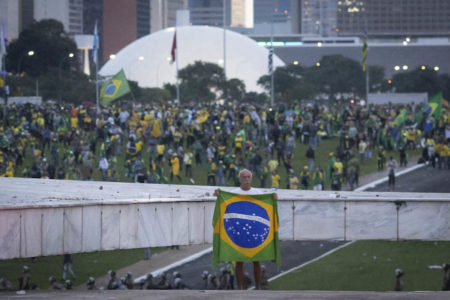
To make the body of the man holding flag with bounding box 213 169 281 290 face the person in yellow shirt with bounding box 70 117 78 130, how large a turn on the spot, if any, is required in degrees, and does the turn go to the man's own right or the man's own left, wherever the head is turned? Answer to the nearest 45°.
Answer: approximately 180°

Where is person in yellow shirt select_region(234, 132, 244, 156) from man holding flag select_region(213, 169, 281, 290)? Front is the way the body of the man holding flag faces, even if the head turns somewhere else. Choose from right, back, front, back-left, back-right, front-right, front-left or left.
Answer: back

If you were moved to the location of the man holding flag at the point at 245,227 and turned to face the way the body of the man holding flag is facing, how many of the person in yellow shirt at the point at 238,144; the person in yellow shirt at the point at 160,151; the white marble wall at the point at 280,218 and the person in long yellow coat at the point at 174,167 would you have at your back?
4

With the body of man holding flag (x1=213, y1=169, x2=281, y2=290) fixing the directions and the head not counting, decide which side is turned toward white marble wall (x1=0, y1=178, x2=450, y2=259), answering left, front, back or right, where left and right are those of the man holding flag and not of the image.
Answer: back

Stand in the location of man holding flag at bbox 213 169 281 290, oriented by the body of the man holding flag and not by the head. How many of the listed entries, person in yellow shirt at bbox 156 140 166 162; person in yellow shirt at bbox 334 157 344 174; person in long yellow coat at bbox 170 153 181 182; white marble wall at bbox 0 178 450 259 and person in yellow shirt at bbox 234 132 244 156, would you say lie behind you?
5

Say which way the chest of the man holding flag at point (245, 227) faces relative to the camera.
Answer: toward the camera

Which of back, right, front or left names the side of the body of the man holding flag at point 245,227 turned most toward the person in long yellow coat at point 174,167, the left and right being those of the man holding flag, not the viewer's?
back

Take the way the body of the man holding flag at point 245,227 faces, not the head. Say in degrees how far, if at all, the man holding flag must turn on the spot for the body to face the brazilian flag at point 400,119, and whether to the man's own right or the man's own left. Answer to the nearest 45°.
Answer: approximately 180°

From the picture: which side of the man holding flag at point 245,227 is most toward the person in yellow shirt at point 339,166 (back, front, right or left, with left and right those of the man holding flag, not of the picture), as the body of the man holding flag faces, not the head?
back

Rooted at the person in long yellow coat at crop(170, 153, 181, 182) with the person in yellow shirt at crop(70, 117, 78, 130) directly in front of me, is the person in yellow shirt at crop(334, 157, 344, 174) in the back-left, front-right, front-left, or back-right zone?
back-right

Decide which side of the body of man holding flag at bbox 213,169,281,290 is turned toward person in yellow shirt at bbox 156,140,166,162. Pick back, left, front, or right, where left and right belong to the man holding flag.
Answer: back
